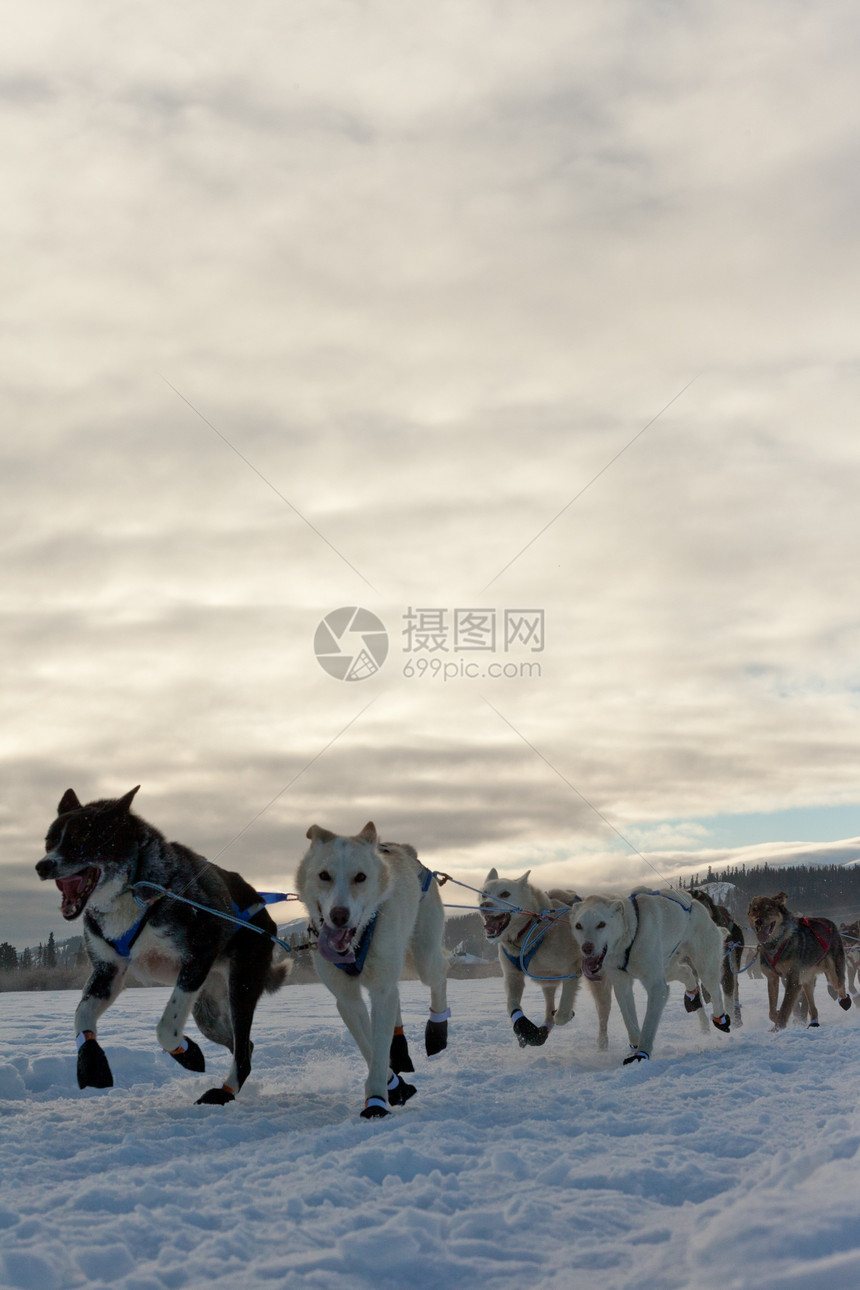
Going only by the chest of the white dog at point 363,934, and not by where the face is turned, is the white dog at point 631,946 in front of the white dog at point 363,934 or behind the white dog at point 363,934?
behind

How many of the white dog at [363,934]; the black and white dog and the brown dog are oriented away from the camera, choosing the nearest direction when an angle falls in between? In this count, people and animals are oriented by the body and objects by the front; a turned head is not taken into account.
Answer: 0

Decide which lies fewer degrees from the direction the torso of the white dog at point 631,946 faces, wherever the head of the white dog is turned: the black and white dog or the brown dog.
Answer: the black and white dog

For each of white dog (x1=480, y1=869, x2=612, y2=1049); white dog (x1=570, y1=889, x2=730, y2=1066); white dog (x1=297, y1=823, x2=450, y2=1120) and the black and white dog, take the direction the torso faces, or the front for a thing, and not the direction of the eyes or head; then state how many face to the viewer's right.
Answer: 0

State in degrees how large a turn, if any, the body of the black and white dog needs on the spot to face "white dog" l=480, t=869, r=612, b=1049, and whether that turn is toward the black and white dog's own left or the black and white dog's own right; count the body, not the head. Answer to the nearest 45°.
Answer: approximately 180°

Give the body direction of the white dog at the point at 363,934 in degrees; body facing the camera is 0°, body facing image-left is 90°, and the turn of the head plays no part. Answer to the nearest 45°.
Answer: approximately 45°

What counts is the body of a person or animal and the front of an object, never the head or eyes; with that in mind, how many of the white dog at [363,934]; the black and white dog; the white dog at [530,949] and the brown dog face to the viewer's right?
0

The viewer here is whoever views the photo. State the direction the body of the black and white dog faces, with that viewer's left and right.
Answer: facing the viewer and to the left of the viewer

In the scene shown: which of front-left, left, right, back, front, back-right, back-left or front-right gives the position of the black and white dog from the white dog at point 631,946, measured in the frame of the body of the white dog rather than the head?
front

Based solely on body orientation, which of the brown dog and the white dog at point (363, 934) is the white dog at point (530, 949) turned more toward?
the white dog

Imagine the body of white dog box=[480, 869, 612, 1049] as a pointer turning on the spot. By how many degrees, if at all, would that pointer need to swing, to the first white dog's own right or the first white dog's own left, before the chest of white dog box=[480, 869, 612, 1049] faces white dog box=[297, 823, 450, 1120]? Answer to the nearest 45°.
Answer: approximately 45° to the first white dog's own left

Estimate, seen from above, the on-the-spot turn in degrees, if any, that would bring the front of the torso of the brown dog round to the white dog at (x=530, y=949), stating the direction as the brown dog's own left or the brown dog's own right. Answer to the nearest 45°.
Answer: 0° — it already faces it
